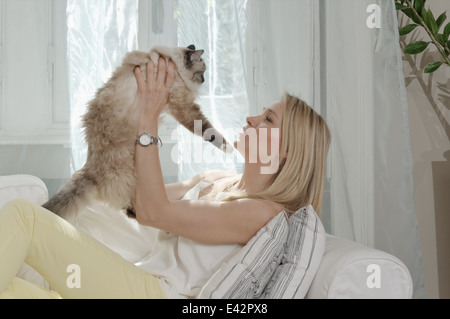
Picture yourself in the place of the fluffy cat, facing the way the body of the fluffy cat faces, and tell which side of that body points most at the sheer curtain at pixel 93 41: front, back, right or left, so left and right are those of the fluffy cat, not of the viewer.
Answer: left

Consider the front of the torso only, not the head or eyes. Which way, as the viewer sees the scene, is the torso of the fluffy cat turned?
to the viewer's right

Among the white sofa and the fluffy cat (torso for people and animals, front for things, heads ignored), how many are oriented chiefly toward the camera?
1

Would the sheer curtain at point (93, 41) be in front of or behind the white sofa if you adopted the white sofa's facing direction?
behind

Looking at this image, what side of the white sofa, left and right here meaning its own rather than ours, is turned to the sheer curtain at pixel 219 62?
back

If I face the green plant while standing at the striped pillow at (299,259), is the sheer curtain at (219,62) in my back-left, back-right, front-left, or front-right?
front-left

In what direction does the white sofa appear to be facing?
toward the camera

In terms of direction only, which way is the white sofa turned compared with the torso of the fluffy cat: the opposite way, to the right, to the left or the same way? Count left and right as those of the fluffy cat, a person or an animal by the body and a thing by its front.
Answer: to the right

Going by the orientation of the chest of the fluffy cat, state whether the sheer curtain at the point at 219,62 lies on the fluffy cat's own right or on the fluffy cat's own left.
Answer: on the fluffy cat's own left
